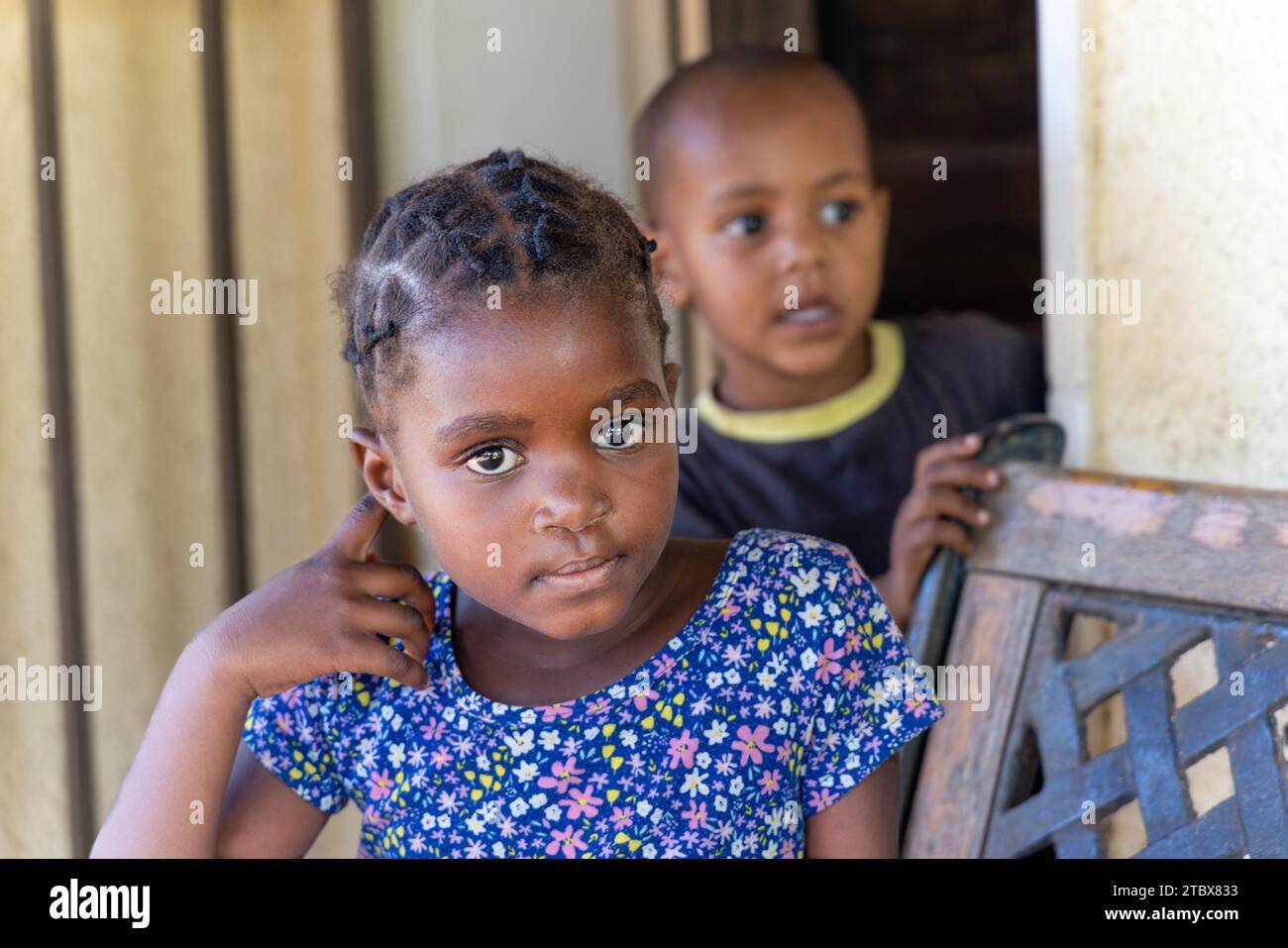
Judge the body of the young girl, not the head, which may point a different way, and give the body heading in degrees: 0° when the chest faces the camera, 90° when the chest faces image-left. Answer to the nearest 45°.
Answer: approximately 0°

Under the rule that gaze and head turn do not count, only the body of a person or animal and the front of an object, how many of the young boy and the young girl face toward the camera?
2

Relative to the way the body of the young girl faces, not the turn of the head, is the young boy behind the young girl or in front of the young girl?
behind
